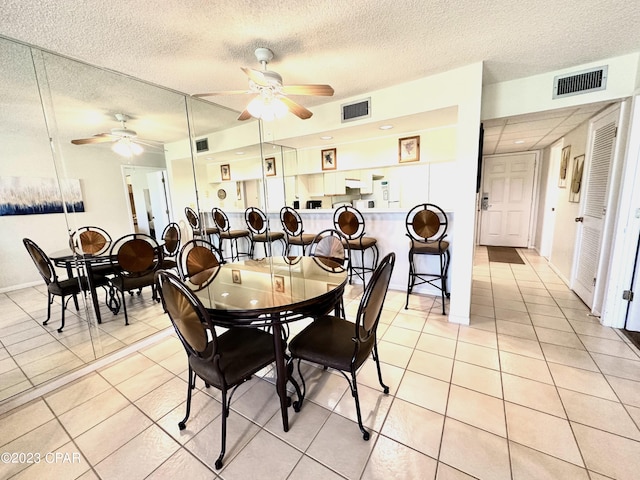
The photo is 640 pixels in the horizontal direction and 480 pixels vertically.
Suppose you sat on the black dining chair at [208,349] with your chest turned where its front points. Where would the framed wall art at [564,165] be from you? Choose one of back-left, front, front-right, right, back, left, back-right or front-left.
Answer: front-right

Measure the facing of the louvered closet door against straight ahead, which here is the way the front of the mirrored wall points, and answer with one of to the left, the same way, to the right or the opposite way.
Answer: the opposite way

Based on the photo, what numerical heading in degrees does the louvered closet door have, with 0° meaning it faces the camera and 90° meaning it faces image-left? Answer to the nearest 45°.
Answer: approximately 45°

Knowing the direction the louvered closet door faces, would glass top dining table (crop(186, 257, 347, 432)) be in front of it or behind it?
in front

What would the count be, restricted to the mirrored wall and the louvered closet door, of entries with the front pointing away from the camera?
0

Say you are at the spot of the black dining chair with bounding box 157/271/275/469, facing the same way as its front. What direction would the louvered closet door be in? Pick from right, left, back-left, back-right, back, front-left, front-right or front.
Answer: front-right

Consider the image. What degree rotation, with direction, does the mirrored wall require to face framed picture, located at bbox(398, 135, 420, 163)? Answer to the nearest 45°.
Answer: approximately 45° to its left

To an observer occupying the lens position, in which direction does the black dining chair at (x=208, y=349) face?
facing away from the viewer and to the right of the viewer

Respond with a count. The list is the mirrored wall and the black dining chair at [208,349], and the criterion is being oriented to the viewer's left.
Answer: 0

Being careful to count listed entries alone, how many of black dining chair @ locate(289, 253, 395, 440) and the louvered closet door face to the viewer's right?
0

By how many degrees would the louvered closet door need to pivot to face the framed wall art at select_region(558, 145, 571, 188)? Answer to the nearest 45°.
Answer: approximately 135° to its right

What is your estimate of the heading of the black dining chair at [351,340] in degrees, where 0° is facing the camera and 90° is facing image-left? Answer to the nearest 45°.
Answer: approximately 135°

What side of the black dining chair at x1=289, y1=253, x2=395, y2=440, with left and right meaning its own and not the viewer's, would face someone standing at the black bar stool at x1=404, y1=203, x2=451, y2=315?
right

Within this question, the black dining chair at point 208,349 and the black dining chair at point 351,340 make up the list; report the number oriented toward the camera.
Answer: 0
